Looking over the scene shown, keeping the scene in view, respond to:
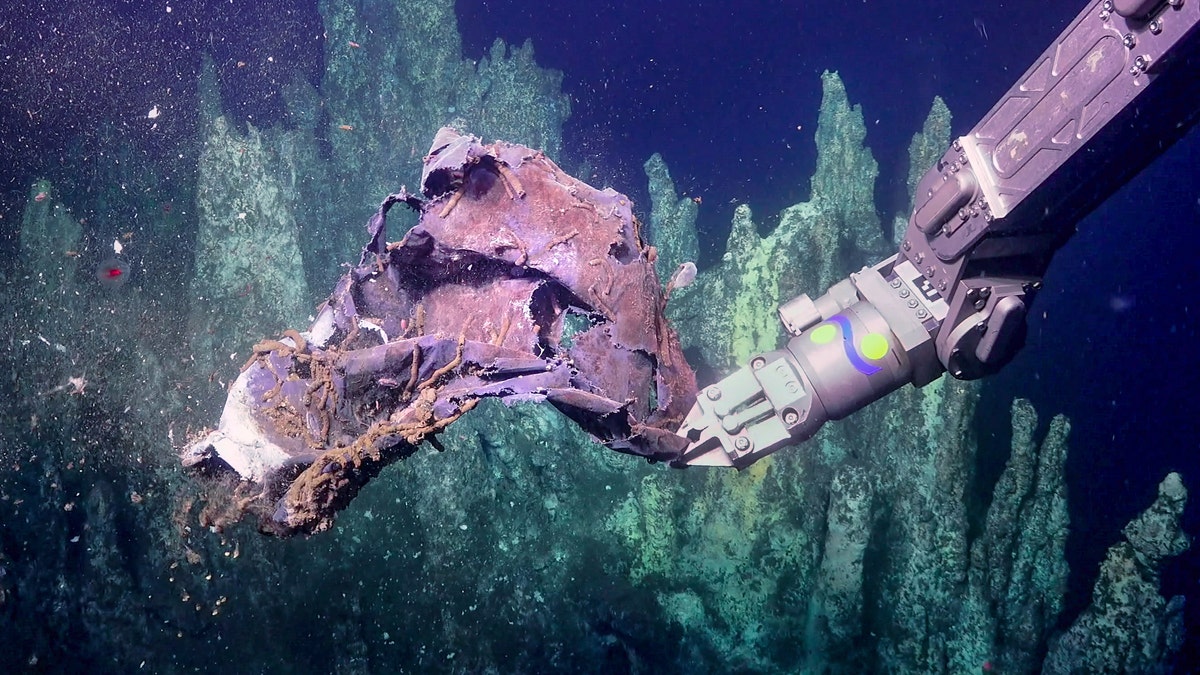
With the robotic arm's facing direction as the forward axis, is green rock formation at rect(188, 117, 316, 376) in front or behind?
in front

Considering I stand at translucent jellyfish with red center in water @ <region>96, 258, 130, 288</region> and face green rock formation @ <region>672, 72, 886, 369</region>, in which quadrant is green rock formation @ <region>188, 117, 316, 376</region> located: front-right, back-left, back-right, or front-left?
front-left

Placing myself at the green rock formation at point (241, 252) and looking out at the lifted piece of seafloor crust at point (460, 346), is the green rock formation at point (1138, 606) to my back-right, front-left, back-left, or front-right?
front-left

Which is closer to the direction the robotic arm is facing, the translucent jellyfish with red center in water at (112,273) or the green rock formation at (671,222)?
the translucent jellyfish with red center in water

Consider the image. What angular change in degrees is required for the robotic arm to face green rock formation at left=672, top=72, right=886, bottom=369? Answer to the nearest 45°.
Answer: approximately 90° to its right

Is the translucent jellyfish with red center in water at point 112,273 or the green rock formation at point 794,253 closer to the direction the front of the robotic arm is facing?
the translucent jellyfish with red center in water

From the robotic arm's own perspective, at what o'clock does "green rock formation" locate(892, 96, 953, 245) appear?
The green rock formation is roughly at 3 o'clock from the robotic arm.

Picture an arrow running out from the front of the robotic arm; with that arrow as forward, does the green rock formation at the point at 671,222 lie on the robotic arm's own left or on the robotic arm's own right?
on the robotic arm's own right

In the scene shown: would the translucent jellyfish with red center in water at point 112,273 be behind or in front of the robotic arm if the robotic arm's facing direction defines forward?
in front

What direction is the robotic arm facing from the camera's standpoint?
to the viewer's left
